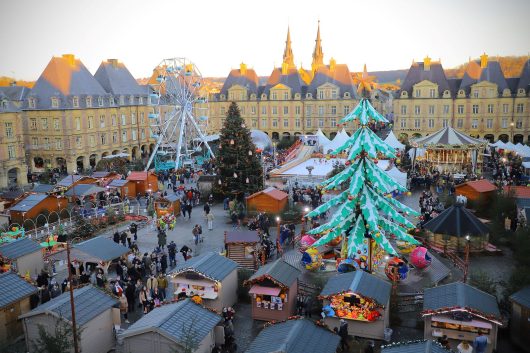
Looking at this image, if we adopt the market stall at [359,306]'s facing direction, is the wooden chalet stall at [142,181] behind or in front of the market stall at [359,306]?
behind

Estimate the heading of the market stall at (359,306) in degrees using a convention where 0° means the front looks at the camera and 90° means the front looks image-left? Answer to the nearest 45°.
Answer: approximately 0°

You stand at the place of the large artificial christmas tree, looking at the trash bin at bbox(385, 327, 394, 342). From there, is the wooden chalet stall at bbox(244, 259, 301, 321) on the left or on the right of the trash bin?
right

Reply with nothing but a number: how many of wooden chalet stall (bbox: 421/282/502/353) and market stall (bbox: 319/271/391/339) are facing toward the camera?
2

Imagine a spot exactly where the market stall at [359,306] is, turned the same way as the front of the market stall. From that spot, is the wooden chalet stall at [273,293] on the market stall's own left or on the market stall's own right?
on the market stall's own right

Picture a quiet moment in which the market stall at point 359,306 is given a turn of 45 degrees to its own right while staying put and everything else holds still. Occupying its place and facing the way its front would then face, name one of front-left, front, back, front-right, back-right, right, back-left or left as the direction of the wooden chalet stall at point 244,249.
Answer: right

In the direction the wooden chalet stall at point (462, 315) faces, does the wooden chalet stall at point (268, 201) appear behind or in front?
behind

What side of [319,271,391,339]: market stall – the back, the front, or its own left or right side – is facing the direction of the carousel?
back

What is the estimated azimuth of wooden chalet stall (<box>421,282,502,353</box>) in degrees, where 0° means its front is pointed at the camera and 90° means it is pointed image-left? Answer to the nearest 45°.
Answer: approximately 0°

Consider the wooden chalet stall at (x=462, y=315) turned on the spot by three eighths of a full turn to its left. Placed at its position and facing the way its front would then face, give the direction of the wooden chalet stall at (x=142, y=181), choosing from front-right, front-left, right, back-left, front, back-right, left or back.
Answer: left

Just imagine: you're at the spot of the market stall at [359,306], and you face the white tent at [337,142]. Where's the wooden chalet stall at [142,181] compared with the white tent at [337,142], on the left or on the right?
left

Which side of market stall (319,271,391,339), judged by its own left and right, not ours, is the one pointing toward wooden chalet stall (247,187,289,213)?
back

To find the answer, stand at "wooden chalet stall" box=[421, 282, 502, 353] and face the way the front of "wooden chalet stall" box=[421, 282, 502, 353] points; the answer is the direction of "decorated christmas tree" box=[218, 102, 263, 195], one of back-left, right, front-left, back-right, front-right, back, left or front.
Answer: back-right

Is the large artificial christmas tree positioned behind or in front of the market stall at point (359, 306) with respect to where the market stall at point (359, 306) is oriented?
behind

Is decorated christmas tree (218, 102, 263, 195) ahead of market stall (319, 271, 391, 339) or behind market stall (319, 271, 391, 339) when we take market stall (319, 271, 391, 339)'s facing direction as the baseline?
behind
